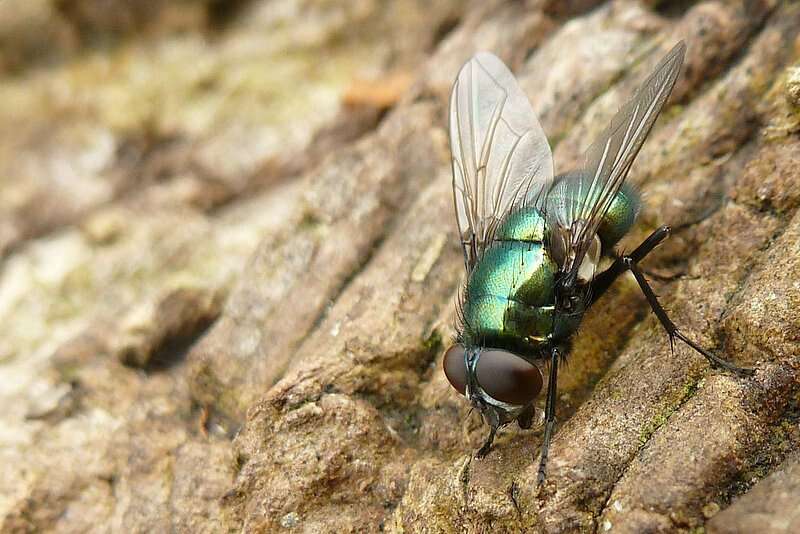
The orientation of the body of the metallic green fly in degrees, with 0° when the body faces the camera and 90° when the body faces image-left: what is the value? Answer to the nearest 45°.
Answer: approximately 45°
